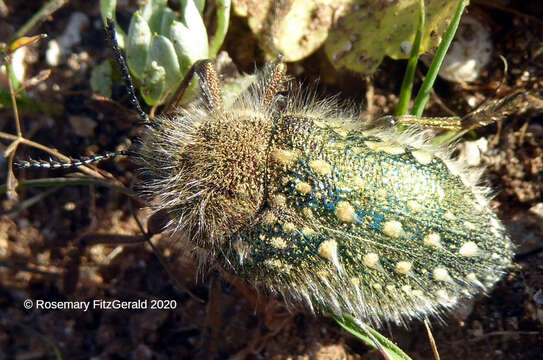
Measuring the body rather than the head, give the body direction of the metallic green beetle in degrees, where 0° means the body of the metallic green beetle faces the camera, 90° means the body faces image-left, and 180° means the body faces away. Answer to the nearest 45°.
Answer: approximately 90°
